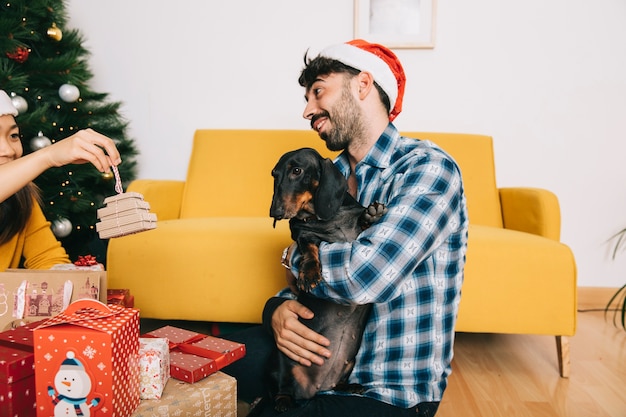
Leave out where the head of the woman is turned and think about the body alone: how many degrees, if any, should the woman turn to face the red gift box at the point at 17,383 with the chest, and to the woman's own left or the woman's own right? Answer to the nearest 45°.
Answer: approximately 45° to the woman's own right

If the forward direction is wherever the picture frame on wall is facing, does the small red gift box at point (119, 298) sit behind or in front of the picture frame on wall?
in front

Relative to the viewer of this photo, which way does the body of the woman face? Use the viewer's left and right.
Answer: facing the viewer and to the right of the viewer

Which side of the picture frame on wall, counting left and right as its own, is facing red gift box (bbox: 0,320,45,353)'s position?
front

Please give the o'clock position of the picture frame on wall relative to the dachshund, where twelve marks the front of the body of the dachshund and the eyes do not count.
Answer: The picture frame on wall is roughly at 5 o'clock from the dachshund.

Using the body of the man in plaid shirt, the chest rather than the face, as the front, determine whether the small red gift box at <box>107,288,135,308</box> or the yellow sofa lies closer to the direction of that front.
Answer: the small red gift box

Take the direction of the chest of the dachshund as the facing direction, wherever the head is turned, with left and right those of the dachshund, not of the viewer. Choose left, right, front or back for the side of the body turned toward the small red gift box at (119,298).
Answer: right

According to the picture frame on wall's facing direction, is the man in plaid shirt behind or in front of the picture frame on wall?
in front
